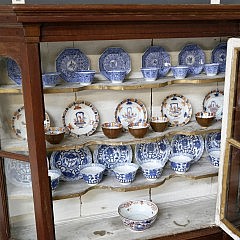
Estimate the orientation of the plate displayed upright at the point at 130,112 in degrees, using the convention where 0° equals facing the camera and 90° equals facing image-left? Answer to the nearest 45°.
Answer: approximately 0°

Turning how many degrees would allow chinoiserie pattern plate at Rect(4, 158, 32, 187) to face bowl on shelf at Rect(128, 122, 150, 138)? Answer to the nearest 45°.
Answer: approximately 90° to its left

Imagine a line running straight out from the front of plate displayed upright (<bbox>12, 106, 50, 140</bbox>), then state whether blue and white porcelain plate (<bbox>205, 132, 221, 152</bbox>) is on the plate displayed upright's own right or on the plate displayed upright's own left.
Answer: on the plate displayed upright's own left

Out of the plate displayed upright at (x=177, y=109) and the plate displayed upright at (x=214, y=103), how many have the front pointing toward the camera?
2

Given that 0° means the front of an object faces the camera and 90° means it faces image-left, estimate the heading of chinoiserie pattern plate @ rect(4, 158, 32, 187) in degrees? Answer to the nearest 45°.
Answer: approximately 0°
